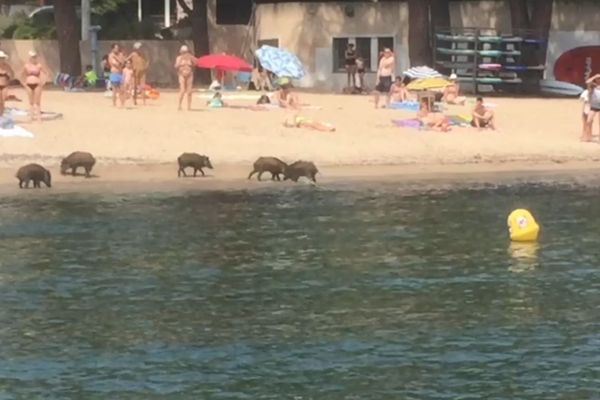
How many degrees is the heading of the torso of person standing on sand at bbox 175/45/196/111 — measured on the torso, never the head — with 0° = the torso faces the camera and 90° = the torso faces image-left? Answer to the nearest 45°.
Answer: approximately 0°

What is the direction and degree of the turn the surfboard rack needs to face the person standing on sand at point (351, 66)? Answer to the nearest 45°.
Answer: approximately 90° to its right

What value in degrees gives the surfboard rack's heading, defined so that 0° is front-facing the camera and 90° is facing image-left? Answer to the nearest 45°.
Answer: approximately 0°
